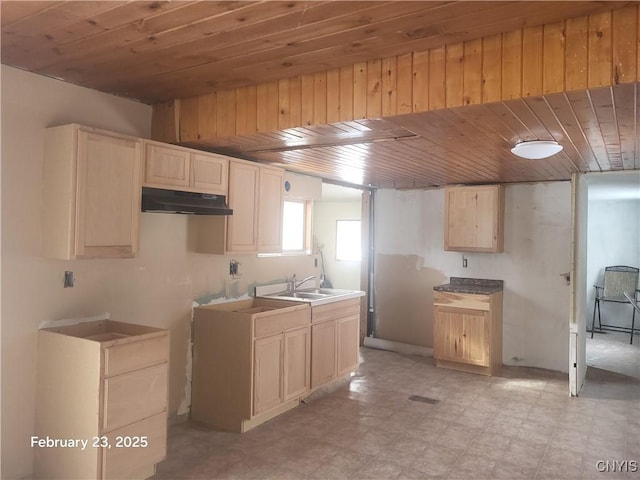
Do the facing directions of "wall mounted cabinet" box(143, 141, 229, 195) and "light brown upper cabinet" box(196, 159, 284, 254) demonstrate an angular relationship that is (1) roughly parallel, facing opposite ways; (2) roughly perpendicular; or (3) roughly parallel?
roughly parallel

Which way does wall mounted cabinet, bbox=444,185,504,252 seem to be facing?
toward the camera

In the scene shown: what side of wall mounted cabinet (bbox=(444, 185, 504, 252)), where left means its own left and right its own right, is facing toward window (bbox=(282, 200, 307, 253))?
right

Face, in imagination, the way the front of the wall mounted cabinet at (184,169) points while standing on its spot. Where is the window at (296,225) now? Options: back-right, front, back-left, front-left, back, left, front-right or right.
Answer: left

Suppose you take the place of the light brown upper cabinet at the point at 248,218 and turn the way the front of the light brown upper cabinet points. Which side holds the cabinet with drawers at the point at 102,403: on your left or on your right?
on your right

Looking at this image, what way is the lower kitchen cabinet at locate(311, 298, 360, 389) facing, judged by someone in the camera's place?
facing the viewer and to the right of the viewer

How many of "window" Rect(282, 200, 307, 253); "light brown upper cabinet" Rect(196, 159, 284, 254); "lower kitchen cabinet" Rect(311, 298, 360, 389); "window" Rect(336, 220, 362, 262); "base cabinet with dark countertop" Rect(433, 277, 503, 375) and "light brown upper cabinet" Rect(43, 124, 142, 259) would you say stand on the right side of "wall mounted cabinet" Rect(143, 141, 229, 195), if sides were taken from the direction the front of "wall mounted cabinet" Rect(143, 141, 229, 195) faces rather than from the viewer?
1

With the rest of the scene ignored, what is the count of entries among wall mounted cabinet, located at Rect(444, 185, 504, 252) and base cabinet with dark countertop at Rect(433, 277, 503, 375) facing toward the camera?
2

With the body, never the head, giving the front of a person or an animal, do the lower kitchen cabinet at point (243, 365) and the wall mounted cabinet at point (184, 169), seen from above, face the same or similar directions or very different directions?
same or similar directions

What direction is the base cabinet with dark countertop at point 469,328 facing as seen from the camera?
toward the camera

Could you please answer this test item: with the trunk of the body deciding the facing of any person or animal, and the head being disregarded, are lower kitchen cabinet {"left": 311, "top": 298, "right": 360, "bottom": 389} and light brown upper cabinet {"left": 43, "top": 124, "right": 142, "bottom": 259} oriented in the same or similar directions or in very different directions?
same or similar directions

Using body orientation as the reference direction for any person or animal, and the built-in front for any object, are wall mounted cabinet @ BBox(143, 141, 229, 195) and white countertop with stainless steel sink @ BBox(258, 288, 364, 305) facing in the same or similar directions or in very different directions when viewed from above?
same or similar directions

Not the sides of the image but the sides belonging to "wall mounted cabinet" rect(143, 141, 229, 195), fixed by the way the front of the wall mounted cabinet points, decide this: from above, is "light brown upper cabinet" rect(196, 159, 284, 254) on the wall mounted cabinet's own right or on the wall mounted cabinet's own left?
on the wall mounted cabinet's own left

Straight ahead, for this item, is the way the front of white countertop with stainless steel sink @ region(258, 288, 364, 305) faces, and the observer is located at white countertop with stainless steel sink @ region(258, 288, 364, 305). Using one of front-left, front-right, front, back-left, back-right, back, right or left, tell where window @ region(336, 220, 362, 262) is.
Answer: back-left

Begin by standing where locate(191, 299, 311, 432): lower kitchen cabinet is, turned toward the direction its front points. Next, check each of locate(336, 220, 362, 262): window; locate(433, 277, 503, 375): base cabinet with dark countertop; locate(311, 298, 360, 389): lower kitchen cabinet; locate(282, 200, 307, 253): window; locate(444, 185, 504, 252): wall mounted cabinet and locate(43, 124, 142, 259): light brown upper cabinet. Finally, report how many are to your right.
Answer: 1

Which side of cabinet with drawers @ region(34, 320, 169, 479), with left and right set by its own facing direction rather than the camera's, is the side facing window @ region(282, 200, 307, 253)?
left

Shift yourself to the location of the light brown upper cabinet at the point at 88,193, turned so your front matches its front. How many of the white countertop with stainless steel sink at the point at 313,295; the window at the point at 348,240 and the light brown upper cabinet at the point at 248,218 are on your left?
3

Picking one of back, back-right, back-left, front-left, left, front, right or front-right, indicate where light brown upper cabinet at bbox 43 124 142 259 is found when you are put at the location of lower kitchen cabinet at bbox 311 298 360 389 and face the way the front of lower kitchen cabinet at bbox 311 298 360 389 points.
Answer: right
